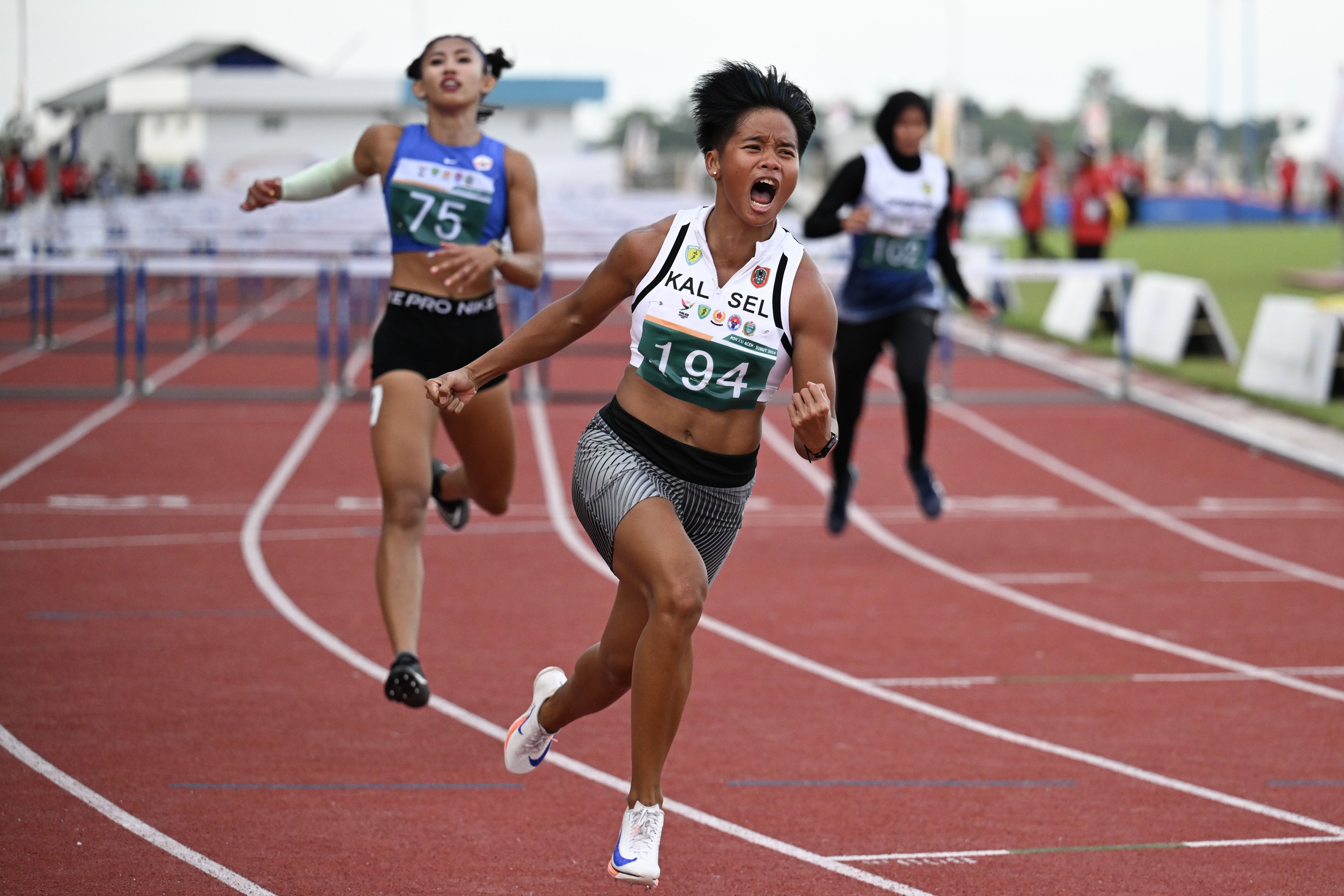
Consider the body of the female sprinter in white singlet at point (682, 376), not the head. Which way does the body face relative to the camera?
toward the camera

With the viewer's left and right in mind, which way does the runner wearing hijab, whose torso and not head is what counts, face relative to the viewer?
facing the viewer

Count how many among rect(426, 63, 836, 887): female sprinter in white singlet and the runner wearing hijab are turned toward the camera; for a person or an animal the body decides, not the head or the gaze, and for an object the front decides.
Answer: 2

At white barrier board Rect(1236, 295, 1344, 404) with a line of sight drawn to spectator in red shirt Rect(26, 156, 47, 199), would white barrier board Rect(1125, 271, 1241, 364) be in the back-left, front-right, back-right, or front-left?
front-right

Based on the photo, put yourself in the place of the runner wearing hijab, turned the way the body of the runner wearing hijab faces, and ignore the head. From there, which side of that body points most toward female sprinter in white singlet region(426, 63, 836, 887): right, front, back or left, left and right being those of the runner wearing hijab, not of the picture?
front

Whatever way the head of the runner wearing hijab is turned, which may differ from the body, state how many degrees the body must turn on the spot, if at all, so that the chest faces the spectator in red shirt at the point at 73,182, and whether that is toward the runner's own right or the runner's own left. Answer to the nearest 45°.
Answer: approximately 135° to the runner's own right

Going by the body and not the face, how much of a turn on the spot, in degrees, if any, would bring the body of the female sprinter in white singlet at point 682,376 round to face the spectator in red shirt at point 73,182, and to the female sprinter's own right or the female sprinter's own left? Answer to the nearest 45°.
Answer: approximately 180°

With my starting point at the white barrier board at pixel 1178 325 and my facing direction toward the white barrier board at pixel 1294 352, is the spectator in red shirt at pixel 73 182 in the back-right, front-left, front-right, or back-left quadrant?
back-right

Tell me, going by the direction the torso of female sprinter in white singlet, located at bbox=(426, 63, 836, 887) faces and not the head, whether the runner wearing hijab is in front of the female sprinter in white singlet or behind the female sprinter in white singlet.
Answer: behind

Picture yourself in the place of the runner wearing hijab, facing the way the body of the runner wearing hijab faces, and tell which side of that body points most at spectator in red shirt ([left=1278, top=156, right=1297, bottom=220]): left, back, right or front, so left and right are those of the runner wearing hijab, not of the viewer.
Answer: back

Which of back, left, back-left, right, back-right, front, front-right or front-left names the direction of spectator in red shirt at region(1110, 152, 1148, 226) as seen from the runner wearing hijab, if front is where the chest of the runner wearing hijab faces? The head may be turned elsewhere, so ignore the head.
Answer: back
